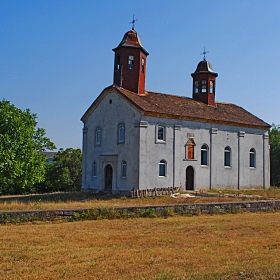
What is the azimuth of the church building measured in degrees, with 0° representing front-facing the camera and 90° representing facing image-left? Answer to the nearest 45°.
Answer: approximately 45°

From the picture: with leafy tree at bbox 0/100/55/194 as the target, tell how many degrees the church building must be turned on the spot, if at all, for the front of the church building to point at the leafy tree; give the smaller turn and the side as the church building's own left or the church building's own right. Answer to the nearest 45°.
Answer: approximately 45° to the church building's own right

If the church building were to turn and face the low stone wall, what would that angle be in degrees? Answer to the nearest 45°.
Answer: approximately 45° to its left
